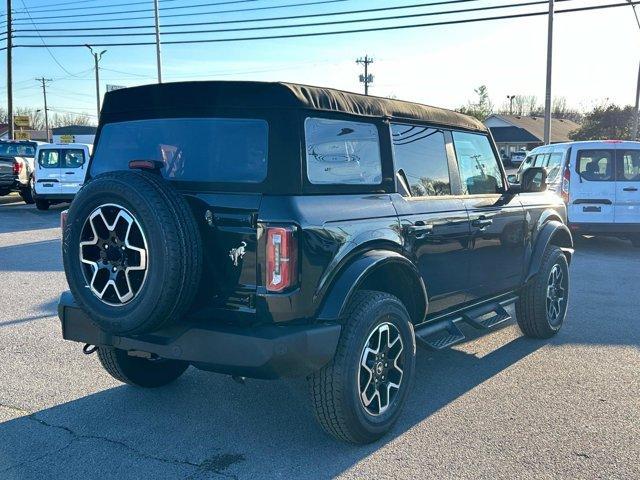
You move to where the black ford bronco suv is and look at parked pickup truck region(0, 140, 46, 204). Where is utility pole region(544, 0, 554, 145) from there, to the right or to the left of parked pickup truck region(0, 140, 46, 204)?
right

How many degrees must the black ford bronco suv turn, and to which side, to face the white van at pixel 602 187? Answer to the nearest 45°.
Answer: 0° — it already faces it

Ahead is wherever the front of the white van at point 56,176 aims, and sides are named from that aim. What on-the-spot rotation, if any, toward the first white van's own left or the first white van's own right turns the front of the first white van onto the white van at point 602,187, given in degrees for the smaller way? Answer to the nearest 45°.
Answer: approximately 135° to the first white van's own right

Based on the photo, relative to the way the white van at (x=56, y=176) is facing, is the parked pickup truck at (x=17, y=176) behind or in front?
in front

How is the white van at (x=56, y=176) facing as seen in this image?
away from the camera

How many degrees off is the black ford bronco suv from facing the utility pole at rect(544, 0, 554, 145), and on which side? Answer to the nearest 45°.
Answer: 0° — it already faces it

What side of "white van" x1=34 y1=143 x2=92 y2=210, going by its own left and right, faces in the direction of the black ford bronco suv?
back

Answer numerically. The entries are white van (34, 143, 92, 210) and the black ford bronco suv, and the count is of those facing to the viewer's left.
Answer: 0

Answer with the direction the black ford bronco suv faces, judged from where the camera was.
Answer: facing away from the viewer and to the right of the viewer
